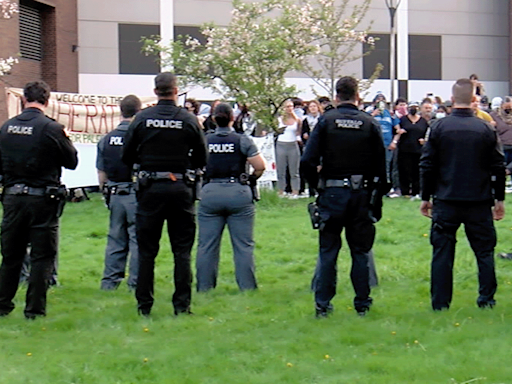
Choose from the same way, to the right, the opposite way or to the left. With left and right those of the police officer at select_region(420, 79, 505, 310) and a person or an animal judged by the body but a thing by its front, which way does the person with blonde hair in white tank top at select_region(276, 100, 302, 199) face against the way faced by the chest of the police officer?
the opposite way

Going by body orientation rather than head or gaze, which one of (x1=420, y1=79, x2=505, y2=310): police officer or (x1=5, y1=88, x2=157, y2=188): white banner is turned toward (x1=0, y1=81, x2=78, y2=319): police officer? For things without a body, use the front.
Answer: the white banner

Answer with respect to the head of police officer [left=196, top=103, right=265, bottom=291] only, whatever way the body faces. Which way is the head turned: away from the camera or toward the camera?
away from the camera

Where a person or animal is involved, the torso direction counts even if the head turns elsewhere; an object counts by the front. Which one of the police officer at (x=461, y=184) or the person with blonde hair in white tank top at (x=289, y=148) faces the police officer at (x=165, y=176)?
the person with blonde hair in white tank top

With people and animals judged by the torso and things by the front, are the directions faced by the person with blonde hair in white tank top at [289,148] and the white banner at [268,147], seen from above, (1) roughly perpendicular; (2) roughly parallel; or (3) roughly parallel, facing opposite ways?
roughly parallel

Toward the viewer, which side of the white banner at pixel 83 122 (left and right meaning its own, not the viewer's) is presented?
front

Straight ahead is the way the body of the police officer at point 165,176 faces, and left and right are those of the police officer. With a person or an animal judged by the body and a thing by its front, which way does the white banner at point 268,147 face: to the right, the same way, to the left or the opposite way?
the opposite way

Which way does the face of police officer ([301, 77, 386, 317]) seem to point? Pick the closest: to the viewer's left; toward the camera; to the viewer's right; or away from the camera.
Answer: away from the camera

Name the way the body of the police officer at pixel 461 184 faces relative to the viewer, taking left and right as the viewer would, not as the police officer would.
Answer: facing away from the viewer

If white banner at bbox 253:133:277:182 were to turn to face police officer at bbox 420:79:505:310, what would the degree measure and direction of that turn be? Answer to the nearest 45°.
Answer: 0° — it already faces them

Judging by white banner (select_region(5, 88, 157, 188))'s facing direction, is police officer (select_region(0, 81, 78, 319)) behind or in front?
in front

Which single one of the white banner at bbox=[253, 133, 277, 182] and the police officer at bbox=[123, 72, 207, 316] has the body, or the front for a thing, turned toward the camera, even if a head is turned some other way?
the white banner

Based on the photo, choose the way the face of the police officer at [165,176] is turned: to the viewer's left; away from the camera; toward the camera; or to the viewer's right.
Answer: away from the camera

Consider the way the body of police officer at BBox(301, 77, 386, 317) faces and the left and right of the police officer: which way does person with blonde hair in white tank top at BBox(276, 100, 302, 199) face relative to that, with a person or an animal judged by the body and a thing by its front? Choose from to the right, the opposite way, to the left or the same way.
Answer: the opposite way

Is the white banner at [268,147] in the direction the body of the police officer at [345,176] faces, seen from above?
yes

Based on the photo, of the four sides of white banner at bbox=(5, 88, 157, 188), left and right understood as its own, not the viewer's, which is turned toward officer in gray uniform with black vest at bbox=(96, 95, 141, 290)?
front

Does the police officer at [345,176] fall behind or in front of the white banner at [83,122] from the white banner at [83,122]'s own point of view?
in front

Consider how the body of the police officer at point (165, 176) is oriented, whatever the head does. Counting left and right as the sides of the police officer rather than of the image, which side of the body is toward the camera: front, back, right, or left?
back

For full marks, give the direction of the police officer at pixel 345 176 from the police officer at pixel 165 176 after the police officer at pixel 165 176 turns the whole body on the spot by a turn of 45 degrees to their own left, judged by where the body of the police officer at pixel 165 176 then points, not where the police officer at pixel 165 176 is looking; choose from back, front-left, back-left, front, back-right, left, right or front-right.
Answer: back-right

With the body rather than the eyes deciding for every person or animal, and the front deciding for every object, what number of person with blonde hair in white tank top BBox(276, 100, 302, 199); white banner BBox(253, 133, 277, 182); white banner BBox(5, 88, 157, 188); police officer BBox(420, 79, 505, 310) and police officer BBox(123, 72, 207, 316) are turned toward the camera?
3

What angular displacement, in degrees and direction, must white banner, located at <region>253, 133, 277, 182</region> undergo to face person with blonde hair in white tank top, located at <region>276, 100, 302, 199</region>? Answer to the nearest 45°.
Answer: approximately 45° to its left

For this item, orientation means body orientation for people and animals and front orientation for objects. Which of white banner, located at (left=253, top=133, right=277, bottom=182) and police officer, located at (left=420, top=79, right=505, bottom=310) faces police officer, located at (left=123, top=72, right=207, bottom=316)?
the white banner
